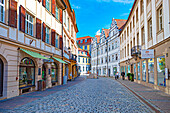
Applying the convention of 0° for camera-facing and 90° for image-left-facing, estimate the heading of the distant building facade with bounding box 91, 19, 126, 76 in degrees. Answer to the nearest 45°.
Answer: approximately 45°
